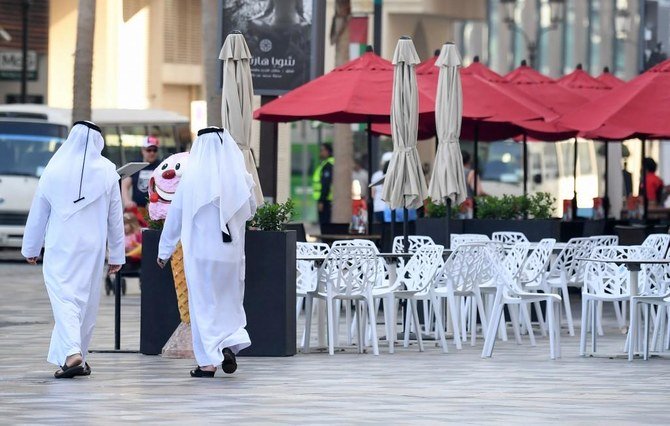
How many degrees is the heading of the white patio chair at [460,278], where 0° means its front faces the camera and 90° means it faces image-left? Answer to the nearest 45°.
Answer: approximately 135°

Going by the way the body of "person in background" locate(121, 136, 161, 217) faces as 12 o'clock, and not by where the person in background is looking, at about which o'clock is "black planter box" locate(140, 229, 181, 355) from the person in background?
The black planter box is roughly at 12 o'clock from the person in background.

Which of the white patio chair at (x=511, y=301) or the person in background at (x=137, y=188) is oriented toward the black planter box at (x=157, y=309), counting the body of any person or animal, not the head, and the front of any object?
the person in background

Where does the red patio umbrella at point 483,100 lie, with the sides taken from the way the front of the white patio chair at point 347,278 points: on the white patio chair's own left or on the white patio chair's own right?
on the white patio chair's own right
